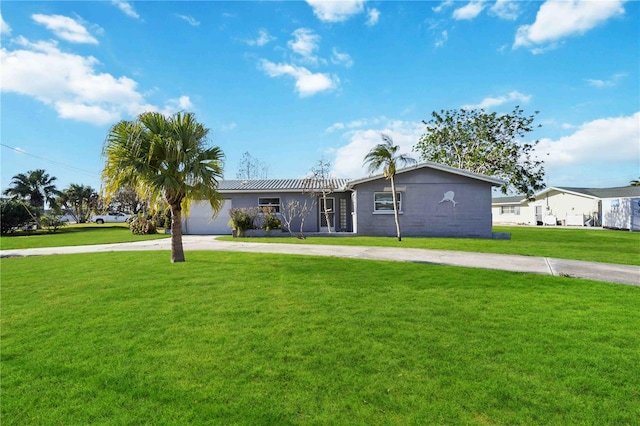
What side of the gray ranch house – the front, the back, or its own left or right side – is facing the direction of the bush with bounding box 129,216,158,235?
right

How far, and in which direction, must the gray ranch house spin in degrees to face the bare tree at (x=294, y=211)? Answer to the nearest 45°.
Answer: approximately 90° to its right

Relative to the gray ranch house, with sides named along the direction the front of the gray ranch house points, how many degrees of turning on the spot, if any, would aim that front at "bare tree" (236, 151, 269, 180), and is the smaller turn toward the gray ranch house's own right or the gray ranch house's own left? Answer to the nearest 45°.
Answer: approximately 135° to the gray ranch house's own right

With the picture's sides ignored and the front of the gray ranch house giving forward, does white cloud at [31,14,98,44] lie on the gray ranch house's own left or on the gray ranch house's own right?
on the gray ranch house's own right

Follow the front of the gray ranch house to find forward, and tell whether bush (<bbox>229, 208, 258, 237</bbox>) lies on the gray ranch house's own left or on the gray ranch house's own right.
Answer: on the gray ranch house's own right

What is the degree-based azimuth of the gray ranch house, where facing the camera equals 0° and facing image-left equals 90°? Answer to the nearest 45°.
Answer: approximately 0°

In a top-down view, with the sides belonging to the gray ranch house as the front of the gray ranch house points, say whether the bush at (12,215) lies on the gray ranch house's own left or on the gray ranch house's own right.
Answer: on the gray ranch house's own right

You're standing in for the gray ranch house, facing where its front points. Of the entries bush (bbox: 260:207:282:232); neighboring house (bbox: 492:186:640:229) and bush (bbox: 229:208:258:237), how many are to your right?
2

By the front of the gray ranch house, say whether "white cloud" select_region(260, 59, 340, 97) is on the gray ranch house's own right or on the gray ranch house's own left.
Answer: on the gray ranch house's own right

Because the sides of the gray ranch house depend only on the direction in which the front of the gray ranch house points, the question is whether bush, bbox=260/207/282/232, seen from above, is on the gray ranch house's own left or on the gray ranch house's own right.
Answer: on the gray ranch house's own right
